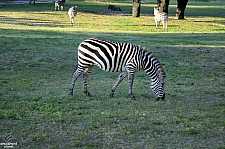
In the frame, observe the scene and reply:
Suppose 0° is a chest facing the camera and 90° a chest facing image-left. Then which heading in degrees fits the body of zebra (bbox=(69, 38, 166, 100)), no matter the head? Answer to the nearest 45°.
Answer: approximately 270°
